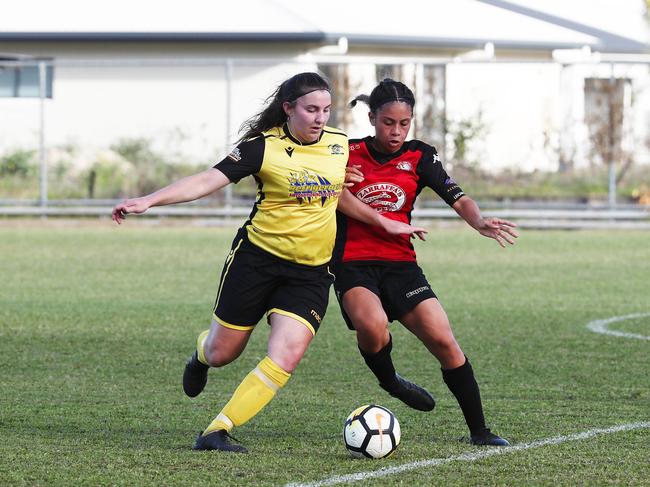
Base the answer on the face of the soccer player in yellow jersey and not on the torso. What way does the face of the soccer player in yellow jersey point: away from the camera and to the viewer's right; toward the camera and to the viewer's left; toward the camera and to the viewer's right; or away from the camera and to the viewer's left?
toward the camera and to the viewer's right

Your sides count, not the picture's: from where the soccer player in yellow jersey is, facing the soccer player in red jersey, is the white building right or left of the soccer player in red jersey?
left

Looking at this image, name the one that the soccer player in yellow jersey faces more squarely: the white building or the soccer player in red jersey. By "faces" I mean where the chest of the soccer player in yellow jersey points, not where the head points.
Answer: the soccer player in red jersey

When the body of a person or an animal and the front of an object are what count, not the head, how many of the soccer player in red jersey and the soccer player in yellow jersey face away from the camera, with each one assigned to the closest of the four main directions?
0

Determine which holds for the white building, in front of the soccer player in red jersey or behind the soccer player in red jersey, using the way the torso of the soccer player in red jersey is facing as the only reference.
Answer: behind

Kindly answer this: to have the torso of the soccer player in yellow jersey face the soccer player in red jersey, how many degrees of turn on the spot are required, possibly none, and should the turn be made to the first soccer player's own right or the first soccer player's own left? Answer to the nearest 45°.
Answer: approximately 90° to the first soccer player's own left

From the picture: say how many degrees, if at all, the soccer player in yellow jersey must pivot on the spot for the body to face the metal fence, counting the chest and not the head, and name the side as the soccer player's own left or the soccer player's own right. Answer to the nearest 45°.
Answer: approximately 135° to the soccer player's own left

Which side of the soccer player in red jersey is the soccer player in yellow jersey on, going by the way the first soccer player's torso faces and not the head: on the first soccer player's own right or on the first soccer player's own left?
on the first soccer player's own right

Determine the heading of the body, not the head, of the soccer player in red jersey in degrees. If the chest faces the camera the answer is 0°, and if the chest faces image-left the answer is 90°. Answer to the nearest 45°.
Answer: approximately 0°

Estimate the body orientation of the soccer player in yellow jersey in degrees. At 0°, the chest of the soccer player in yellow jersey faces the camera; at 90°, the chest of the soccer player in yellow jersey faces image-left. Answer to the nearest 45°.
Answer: approximately 315°
